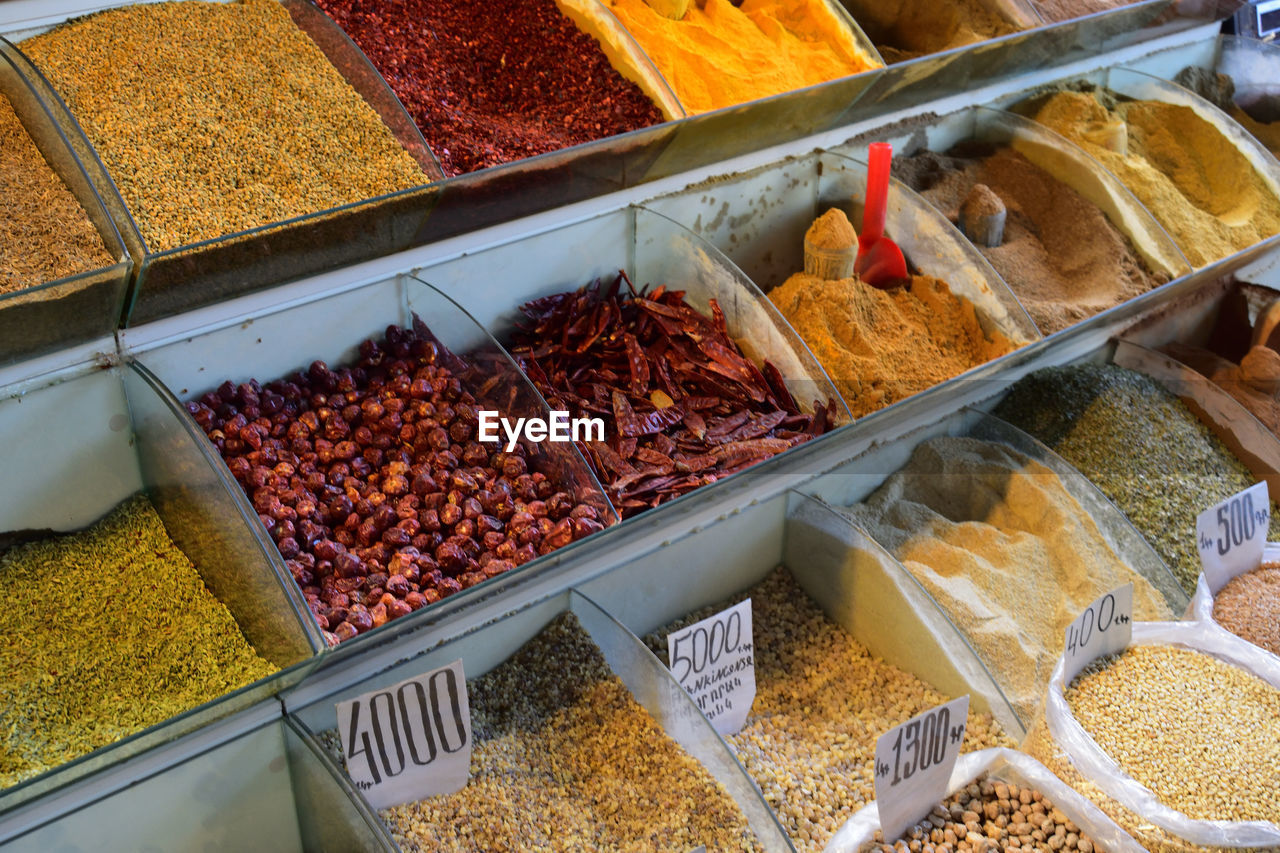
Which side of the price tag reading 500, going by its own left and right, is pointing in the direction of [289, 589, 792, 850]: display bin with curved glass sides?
right

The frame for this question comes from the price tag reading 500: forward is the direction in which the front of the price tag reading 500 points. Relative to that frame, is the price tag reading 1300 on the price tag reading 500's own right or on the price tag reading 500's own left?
on the price tag reading 500's own right

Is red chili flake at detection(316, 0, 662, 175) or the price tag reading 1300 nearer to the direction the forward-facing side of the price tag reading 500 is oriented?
the price tag reading 1300

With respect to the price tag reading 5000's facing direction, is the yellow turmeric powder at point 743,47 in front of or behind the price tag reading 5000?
behind

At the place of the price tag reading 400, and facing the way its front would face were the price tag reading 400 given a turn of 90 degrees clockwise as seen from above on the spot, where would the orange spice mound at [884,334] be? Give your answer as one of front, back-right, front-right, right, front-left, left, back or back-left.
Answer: right

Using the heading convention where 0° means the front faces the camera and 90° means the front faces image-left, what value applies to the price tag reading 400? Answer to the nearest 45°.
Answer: approximately 315°
